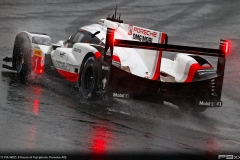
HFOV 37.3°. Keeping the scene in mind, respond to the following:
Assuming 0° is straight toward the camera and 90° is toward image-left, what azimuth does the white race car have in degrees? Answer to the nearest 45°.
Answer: approximately 135°
